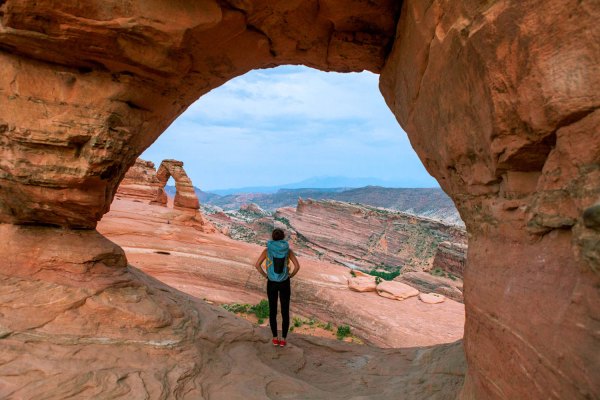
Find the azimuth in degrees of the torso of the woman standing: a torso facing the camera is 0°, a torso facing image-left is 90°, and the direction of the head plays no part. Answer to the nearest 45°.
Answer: approximately 180°

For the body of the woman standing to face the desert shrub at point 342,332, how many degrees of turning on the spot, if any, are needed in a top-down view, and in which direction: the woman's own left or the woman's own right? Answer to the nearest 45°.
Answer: approximately 45° to the woman's own right

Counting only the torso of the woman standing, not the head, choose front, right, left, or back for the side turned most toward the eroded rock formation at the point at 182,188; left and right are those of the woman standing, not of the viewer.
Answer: front

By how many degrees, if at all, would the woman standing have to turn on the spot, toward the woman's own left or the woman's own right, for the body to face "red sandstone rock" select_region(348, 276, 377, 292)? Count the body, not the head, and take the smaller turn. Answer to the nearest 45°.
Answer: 0° — they already face it

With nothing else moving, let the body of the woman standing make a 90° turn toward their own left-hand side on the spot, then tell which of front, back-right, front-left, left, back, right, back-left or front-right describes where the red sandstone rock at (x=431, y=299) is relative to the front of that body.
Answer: back-right

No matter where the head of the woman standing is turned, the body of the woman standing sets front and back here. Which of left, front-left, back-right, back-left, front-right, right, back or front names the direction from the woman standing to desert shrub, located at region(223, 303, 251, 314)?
front

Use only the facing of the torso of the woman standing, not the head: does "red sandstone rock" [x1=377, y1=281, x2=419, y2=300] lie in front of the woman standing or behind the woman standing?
in front
